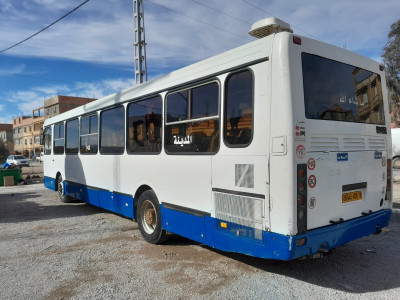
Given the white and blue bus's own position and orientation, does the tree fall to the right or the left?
on its right

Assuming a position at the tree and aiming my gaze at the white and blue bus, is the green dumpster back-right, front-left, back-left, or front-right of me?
front-right

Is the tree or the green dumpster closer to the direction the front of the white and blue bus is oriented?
the green dumpster

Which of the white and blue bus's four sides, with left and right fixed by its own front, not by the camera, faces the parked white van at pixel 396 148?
right

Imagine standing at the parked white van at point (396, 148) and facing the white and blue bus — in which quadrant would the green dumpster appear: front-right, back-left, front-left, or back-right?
front-right

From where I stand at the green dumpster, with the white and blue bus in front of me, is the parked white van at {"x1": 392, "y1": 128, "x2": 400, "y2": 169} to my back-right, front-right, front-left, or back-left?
front-left

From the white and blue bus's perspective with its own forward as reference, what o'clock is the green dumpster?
The green dumpster is roughly at 12 o'clock from the white and blue bus.

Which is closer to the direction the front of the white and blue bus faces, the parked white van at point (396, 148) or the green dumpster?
the green dumpster

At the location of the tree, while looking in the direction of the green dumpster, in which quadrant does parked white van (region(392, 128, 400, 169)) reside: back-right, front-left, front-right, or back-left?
front-left

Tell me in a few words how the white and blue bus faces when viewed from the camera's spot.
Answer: facing away from the viewer and to the left of the viewer
